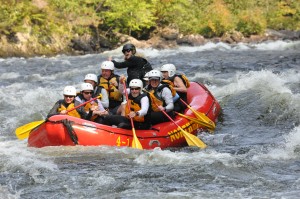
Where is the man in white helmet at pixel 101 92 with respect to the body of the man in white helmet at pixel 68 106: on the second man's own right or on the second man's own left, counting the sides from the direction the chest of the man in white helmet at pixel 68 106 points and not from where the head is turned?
on the second man's own left

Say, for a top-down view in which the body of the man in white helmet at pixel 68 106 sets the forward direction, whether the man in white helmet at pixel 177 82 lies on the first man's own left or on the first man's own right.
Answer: on the first man's own left

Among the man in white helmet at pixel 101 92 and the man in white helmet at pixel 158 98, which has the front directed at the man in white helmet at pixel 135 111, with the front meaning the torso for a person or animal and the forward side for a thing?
the man in white helmet at pixel 158 98

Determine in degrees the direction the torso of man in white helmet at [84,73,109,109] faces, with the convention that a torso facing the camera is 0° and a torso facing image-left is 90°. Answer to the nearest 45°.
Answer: approximately 45°

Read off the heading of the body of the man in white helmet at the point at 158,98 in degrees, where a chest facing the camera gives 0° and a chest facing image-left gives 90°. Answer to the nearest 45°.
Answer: approximately 45°

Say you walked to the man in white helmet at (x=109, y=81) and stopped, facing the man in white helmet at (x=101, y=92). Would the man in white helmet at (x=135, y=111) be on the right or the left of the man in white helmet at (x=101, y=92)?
left

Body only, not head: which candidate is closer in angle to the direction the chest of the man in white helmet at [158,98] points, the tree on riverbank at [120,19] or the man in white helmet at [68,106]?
the man in white helmet

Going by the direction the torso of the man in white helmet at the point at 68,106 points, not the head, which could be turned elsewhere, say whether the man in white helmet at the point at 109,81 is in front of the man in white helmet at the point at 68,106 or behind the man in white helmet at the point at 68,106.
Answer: behind

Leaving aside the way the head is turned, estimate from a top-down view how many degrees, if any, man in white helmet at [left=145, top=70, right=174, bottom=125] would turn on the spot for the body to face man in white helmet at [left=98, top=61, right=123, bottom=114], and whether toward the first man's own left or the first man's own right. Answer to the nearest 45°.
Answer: approximately 90° to the first man's own right
